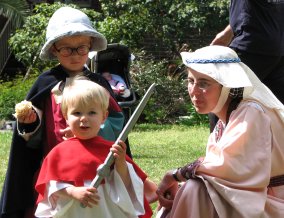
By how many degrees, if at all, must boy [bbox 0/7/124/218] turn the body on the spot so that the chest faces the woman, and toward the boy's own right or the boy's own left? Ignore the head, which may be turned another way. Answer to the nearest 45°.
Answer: approximately 45° to the boy's own left

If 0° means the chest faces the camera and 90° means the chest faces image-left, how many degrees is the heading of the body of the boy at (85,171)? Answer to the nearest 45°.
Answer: approximately 0°

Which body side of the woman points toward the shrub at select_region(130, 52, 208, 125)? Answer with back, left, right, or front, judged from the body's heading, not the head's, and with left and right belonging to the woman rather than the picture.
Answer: right

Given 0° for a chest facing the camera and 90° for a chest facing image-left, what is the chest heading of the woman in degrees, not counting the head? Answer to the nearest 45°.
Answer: approximately 90°

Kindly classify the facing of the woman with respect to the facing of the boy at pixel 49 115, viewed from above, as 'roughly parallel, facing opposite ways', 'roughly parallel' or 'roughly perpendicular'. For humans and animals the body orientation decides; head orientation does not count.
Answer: roughly perpendicular

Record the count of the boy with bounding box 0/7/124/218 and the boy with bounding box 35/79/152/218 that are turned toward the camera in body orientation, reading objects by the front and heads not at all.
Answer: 2

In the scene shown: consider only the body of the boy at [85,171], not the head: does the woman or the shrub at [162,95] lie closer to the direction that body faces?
the woman

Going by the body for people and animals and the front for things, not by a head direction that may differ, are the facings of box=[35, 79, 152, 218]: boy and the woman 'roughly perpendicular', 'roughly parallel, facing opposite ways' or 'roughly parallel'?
roughly perpendicular

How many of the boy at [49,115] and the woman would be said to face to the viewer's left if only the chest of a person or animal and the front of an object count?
1

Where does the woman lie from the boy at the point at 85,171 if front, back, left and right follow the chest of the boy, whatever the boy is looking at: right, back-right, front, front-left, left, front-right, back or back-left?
left

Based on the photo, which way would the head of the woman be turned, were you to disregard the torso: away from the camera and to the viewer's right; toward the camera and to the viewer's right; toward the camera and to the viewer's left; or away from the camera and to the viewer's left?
toward the camera and to the viewer's left

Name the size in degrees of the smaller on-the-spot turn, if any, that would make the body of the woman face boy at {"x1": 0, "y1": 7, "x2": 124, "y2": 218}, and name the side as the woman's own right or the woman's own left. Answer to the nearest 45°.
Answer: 0° — they already face them

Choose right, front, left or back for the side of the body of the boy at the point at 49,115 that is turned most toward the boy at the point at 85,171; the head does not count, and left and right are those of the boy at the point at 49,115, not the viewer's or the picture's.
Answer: front
